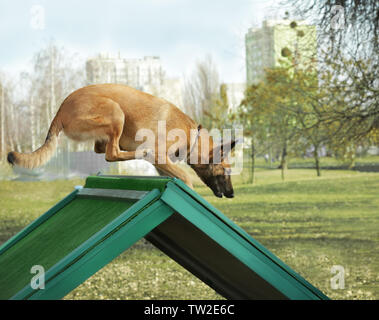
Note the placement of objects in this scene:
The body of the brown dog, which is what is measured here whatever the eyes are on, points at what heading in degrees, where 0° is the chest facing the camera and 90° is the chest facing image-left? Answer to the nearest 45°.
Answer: approximately 270°

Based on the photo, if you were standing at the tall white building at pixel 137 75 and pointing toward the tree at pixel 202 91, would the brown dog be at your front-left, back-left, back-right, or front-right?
front-right

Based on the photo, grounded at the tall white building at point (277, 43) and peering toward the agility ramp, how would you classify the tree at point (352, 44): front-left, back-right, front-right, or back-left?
front-left

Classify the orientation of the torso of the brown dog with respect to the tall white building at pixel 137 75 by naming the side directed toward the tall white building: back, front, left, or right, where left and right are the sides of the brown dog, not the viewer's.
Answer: left

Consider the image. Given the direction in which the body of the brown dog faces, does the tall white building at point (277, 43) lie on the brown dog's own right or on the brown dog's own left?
on the brown dog's own left

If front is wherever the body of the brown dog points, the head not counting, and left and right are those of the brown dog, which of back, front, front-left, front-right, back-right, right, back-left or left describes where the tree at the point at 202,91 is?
left
